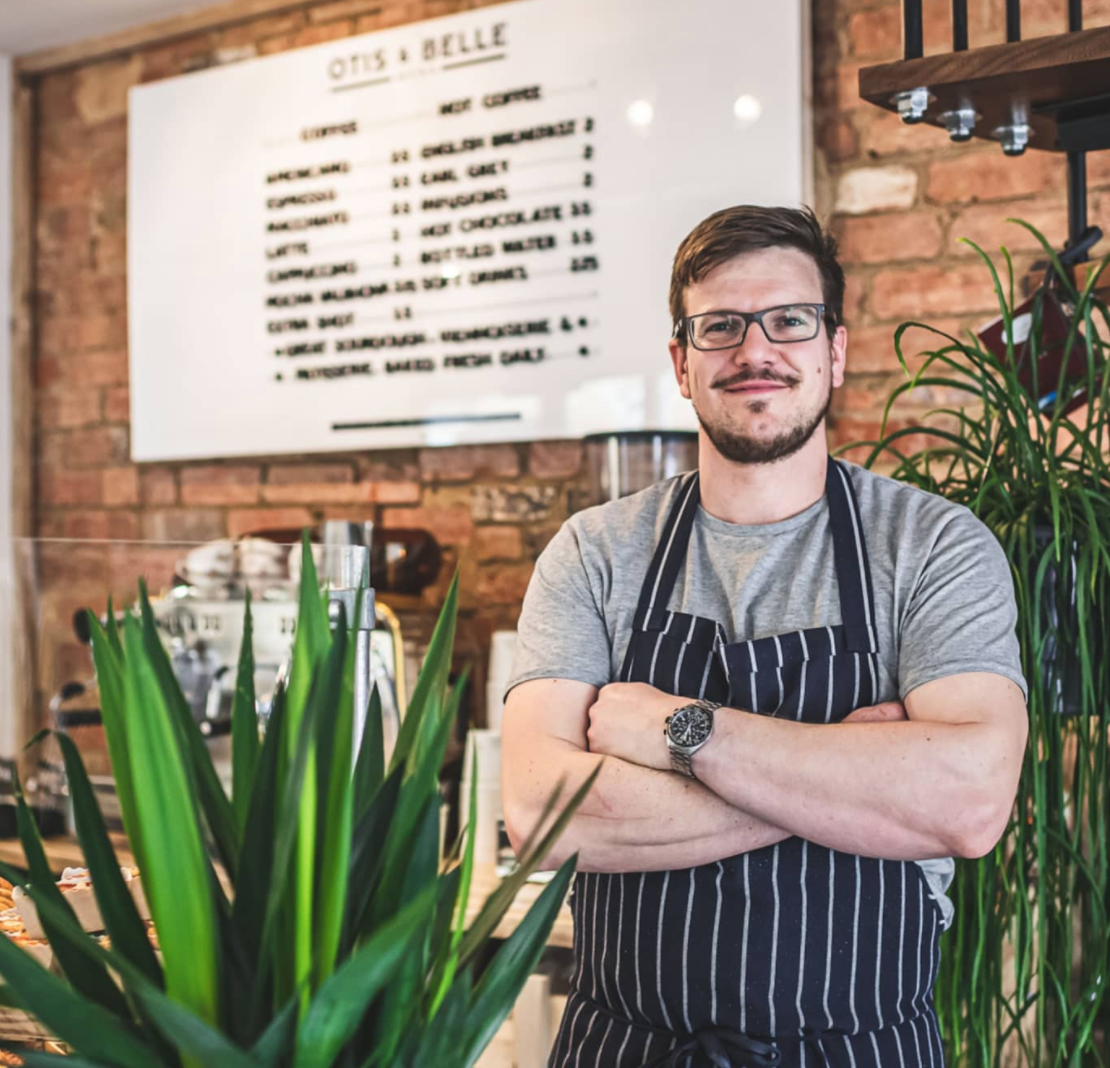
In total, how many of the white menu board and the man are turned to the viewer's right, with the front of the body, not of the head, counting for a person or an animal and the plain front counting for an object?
0

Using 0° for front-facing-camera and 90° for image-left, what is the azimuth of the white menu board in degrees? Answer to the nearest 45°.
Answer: approximately 45°

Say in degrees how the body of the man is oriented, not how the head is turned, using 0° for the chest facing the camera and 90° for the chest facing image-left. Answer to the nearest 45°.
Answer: approximately 0°

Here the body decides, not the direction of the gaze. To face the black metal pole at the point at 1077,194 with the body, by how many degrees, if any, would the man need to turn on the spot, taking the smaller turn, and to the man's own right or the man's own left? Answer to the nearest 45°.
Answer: approximately 135° to the man's own left
